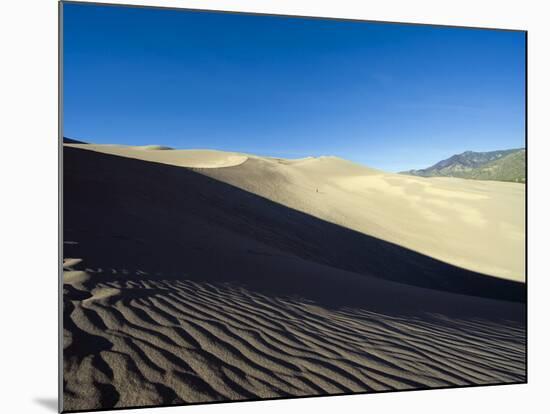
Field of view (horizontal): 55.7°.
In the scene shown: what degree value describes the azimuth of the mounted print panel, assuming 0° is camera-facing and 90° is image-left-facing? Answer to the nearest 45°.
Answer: approximately 315°
